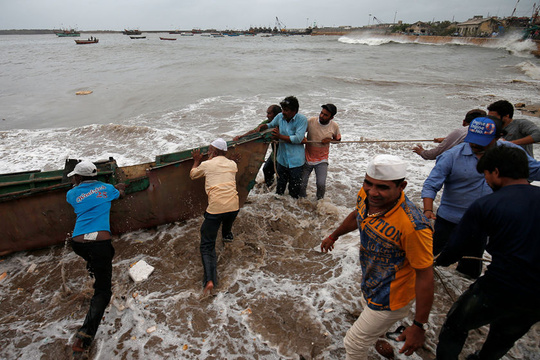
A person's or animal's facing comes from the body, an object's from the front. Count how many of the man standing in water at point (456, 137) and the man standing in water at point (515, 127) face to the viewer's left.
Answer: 2

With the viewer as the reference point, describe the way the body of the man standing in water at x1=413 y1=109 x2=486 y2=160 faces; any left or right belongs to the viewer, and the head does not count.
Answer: facing to the left of the viewer

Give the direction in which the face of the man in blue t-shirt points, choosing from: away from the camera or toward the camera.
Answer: away from the camera

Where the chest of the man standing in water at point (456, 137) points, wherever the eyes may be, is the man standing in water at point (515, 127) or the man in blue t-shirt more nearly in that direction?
the man in blue t-shirt

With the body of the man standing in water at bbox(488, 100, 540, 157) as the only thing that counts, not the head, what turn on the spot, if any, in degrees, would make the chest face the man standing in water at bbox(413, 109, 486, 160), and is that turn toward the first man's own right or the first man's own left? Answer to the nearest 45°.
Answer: approximately 45° to the first man's own left

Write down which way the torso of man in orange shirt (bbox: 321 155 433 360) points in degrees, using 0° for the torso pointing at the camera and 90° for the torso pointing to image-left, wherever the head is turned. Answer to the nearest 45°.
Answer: approximately 45°

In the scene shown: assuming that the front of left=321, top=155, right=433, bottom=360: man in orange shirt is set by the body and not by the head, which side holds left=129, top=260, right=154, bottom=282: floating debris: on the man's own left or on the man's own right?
on the man's own right

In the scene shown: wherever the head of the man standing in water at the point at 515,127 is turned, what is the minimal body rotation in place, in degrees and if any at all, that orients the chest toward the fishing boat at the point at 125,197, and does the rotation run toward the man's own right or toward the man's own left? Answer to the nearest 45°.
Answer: approximately 45° to the man's own left

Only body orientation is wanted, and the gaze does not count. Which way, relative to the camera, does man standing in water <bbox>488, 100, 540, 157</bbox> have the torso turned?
to the viewer's left

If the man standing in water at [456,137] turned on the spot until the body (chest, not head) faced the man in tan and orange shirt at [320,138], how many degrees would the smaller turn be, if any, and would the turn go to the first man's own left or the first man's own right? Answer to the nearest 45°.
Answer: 0° — they already face them
